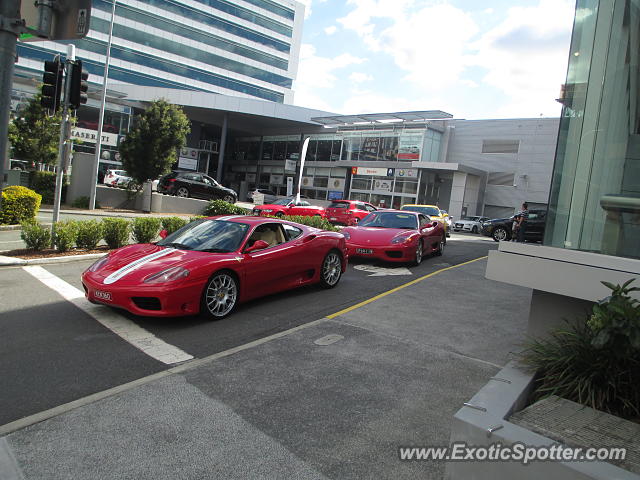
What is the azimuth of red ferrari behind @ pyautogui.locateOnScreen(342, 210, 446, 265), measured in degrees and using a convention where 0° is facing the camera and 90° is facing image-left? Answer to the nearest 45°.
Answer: approximately 45°

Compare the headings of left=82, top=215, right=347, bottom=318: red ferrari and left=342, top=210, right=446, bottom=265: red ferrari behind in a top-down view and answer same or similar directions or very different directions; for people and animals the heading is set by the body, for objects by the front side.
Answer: same or similar directions

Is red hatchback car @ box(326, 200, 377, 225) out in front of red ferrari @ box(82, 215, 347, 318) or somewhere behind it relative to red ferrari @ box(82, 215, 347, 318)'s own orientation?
behind

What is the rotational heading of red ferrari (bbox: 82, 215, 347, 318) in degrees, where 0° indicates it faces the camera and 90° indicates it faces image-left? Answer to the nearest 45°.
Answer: approximately 45°

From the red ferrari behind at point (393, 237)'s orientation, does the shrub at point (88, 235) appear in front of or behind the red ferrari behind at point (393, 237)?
in front

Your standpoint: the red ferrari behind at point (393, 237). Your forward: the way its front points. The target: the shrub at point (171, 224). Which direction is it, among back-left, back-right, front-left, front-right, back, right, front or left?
front-right

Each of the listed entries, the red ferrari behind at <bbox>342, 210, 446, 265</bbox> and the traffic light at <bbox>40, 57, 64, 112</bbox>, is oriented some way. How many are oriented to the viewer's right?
0

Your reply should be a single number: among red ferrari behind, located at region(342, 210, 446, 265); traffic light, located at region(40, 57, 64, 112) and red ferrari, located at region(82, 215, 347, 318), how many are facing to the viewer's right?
0

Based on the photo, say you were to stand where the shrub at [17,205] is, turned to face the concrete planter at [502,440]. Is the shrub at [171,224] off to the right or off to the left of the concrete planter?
left

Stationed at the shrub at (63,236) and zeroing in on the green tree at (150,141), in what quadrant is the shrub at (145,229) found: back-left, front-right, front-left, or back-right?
front-right
